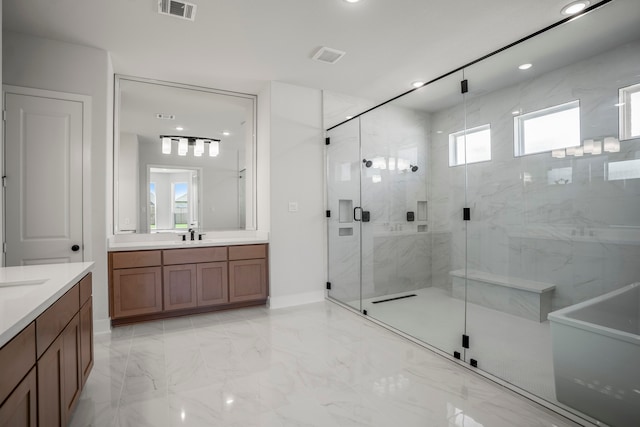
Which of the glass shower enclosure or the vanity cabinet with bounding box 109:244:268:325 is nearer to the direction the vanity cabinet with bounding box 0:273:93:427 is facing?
the glass shower enclosure

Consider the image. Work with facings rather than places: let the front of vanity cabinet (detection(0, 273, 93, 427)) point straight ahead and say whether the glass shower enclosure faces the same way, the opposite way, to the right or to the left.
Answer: the opposite way

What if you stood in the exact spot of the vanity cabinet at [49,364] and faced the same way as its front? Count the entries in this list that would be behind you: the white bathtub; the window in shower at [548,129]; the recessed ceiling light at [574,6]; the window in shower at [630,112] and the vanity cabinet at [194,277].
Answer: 0

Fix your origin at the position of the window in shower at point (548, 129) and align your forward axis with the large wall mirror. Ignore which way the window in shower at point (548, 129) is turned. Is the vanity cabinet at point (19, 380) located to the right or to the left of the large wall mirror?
left

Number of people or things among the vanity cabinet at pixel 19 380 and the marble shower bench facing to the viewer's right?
1

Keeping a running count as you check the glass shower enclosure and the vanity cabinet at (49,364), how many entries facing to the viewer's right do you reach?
1

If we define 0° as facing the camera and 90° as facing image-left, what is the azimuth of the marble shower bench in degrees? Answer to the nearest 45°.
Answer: approximately 45°

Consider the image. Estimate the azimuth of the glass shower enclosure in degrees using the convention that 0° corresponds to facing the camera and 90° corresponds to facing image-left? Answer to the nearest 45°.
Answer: approximately 45°

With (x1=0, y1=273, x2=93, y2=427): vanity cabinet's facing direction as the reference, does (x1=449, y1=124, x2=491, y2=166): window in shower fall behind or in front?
in front

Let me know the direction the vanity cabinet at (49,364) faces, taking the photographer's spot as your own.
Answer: facing to the right of the viewer

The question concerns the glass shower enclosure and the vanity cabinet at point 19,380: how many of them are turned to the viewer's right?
1

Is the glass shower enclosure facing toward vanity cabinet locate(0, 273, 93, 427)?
yes

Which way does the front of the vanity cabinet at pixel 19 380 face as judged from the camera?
facing to the right of the viewer

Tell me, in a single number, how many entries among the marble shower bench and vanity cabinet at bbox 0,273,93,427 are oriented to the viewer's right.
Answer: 1

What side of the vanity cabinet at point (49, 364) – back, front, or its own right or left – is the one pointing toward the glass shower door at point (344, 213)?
front

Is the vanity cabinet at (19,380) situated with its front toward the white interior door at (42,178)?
no

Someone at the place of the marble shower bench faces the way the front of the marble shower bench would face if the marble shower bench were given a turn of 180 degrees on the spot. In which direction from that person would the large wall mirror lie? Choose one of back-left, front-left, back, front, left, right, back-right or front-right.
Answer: back-left

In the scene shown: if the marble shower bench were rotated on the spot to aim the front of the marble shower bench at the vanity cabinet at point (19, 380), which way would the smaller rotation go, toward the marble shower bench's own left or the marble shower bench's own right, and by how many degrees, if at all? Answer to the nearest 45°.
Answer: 0° — it already faces it
